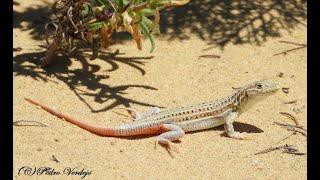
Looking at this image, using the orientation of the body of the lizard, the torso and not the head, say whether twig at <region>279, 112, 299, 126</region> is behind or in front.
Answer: in front

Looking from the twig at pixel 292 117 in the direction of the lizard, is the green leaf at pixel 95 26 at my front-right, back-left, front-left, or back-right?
front-right

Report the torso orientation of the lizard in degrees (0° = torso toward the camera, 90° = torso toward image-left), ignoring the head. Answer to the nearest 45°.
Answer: approximately 270°

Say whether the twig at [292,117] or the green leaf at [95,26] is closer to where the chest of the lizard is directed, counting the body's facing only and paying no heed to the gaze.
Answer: the twig

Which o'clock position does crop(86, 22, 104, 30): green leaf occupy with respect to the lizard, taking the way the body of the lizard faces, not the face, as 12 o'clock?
The green leaf is roughly at 7 o'clock from the lizard.

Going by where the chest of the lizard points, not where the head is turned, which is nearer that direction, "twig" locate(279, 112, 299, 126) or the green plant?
the twig
